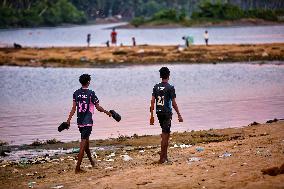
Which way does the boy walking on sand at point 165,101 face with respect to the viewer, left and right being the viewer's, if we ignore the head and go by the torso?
facing away from the viewer and to the right of the viewer
